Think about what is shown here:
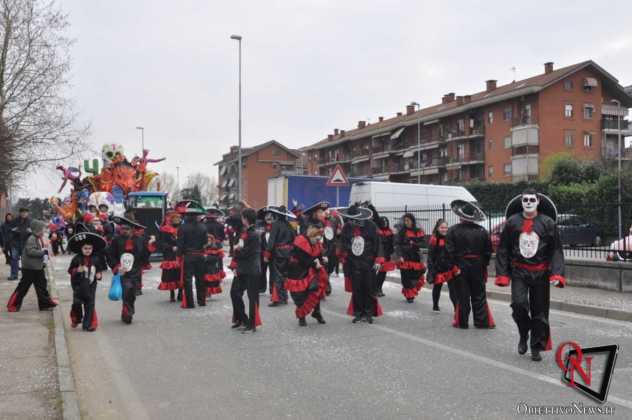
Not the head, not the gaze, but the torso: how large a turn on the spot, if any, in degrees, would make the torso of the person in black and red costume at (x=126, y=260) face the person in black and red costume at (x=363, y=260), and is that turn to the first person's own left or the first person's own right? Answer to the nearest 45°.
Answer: approximately 90° to the first person's own left

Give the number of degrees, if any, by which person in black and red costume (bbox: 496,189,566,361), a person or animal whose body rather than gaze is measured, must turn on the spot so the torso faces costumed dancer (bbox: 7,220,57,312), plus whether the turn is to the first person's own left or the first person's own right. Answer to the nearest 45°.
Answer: approximately 90° to the first person's own right

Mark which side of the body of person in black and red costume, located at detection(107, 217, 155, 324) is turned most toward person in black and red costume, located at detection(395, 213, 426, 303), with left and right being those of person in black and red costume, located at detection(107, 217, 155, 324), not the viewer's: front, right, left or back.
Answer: left

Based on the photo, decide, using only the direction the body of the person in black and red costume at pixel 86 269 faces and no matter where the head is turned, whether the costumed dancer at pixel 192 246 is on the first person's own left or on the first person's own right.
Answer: on the first person's own left

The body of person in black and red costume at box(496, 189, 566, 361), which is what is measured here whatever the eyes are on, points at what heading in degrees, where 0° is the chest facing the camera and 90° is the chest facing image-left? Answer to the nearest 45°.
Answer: approximately 0°

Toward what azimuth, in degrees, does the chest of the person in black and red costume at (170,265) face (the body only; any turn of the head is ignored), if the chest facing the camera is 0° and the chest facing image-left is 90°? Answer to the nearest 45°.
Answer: approximately 315°

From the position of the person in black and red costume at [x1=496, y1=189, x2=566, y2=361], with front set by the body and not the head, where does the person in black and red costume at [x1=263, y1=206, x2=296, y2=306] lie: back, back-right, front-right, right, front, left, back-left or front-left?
back-right

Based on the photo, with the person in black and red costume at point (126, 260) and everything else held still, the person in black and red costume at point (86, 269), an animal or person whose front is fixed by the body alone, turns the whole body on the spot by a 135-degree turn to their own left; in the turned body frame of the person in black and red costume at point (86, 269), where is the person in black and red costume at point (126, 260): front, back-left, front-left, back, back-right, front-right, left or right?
front
